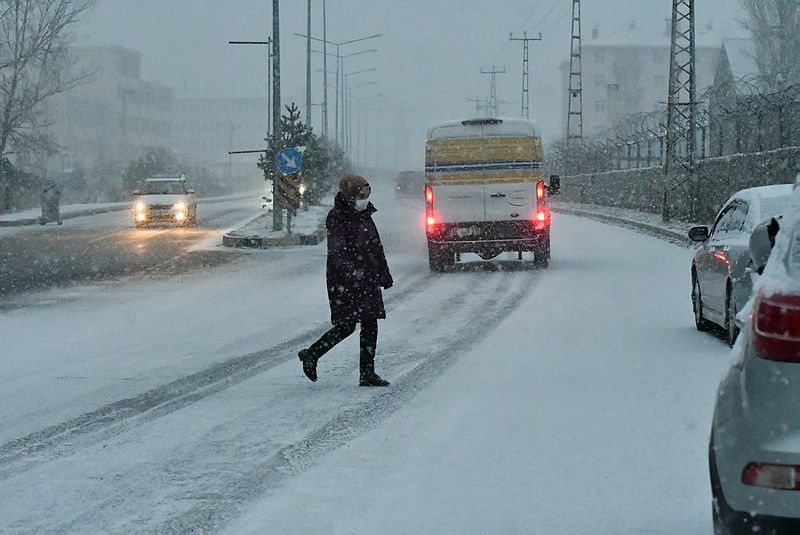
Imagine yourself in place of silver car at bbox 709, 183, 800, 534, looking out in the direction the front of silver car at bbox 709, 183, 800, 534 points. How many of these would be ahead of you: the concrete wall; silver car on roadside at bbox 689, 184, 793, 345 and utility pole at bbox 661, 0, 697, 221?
3

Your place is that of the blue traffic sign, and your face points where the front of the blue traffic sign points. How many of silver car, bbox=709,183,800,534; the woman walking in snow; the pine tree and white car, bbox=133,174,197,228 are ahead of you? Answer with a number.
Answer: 2

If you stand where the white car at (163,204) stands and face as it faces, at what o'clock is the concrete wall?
The concrete wall is roughly at 10 o'clock from the white car.

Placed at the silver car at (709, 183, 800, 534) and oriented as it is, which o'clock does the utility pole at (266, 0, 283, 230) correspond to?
The utility pole is roughly at 11 o'clock from the silver car.

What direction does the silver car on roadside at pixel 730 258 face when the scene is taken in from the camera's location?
facing away from the viewer and to the left of the viewer

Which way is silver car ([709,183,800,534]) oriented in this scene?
away from the camera

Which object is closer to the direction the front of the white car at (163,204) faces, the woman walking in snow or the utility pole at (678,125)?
the woman walking in snow

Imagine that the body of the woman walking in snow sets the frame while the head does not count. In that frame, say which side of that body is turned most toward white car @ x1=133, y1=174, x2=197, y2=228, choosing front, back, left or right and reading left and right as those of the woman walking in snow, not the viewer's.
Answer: left

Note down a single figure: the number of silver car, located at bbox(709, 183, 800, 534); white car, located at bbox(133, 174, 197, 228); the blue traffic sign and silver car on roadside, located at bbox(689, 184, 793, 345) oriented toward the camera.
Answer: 2

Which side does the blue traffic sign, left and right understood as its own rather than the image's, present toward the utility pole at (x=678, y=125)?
left

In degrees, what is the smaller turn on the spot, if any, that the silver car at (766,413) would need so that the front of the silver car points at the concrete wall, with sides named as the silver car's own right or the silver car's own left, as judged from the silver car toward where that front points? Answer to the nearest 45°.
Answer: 0° — it already faces it

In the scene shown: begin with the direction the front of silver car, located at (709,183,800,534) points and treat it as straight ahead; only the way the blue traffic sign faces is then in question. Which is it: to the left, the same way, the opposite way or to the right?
the opposite way

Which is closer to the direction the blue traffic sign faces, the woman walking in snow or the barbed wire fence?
the woman walking in snow

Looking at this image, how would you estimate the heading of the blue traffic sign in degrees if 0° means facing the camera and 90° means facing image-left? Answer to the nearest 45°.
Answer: approximately 0°
